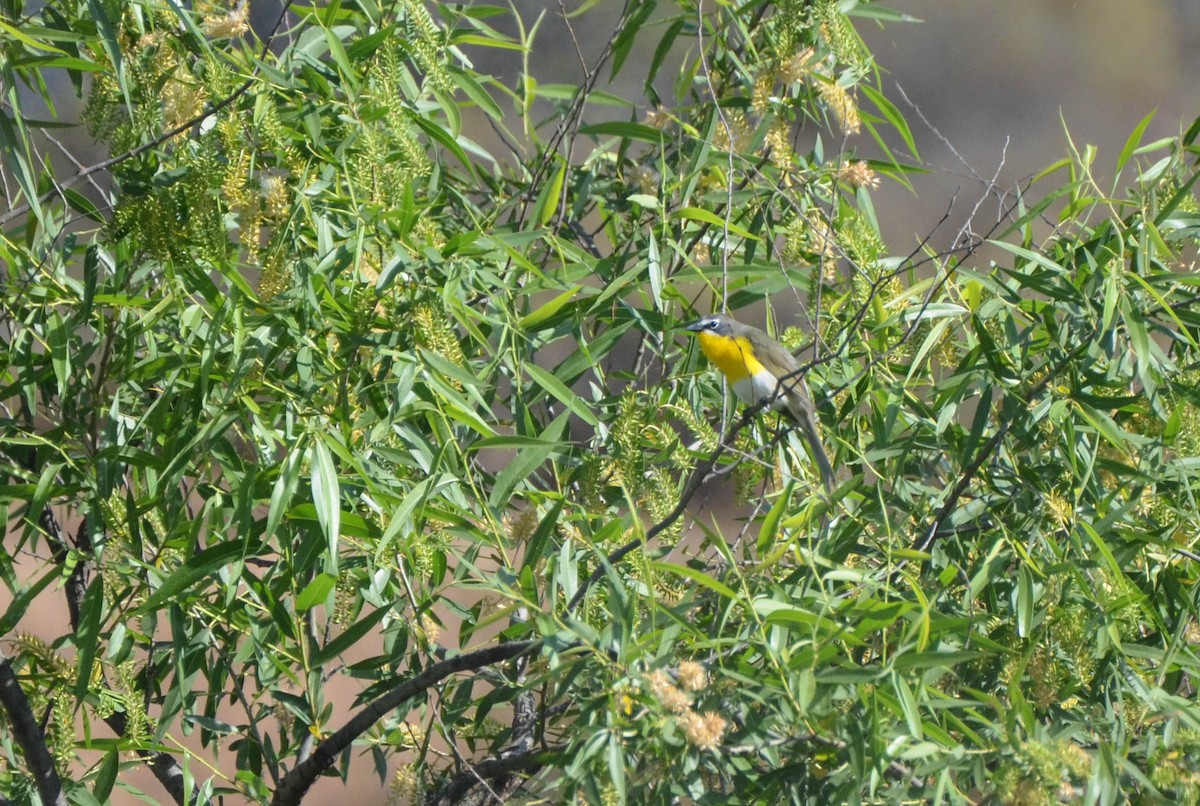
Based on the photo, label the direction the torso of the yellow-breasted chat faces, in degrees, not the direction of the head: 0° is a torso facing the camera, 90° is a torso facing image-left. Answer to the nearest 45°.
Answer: approximately 90°
